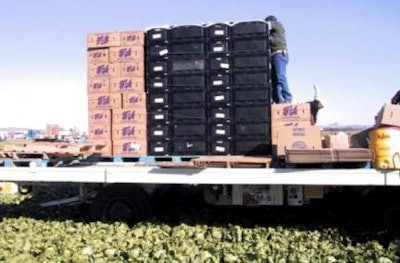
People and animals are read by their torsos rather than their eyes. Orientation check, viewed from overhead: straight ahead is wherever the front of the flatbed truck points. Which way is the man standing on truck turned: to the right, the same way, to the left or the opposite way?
the opposite way

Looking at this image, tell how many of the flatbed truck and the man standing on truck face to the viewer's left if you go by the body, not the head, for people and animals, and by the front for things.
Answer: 1

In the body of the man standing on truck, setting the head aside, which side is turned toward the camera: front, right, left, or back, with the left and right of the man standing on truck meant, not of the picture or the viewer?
left

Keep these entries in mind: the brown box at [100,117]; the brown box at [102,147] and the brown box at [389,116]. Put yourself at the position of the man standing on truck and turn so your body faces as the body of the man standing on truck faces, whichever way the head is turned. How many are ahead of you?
2

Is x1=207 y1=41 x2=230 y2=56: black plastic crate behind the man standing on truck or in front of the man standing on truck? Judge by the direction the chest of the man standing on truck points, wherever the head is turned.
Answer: in front

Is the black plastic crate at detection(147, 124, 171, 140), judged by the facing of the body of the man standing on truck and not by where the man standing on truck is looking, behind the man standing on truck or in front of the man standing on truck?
in front

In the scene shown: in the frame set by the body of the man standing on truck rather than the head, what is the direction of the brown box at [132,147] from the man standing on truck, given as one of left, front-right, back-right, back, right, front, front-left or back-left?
front

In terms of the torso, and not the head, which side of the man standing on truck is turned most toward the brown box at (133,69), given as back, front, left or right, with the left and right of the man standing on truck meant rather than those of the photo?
front

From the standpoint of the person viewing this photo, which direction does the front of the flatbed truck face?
facing to the right of the viewer

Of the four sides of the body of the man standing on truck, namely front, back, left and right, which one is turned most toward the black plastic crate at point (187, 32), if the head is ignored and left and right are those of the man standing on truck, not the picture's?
front
